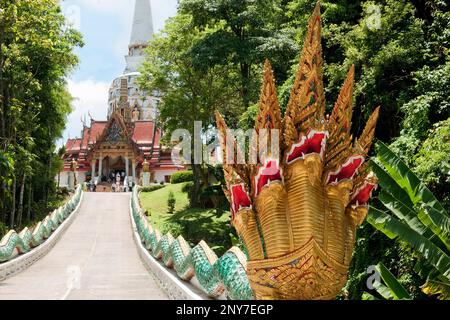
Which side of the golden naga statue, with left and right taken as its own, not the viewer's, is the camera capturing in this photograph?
front

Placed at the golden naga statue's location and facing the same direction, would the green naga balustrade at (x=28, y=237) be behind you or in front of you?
behind

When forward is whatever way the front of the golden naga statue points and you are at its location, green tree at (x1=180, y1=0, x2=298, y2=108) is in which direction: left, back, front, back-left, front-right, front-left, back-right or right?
back

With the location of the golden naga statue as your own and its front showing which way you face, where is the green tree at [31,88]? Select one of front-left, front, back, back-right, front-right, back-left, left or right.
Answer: back-right

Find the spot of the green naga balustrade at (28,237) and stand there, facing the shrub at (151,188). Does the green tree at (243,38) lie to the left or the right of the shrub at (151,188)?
right

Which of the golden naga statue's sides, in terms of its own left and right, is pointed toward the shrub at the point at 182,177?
back

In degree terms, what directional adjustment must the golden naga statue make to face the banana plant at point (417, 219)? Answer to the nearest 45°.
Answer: approximately 135° to its left

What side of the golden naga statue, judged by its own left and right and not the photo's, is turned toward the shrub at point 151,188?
back
